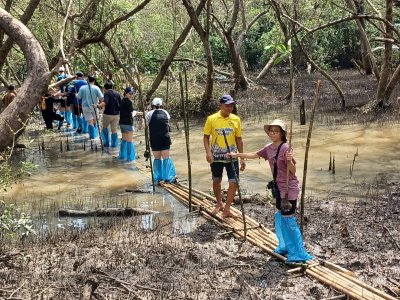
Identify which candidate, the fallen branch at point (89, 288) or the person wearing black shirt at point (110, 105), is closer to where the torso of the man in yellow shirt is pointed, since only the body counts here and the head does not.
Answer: the fallen branch

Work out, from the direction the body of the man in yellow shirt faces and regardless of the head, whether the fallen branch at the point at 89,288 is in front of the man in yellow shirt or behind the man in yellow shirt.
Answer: in front

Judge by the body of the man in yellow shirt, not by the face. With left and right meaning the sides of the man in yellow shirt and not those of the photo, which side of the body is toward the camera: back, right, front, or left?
front

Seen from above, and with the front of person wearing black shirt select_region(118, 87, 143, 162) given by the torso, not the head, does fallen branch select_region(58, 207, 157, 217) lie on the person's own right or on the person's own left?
on the person's own right

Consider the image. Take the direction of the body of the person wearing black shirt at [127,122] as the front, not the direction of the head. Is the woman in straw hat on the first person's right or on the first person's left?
on the first person's right

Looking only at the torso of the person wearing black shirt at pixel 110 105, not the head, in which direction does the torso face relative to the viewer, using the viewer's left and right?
facing away from the viewer and to the left of the viewer

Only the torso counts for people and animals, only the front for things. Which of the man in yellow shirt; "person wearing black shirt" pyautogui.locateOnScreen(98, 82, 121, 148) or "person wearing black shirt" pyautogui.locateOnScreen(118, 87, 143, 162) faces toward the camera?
the man in yellow shirt

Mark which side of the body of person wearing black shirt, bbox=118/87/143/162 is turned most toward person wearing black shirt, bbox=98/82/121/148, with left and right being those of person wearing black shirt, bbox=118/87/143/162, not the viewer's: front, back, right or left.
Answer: left

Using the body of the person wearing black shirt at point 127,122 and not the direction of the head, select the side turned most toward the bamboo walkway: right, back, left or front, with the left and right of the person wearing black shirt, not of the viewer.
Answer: right
